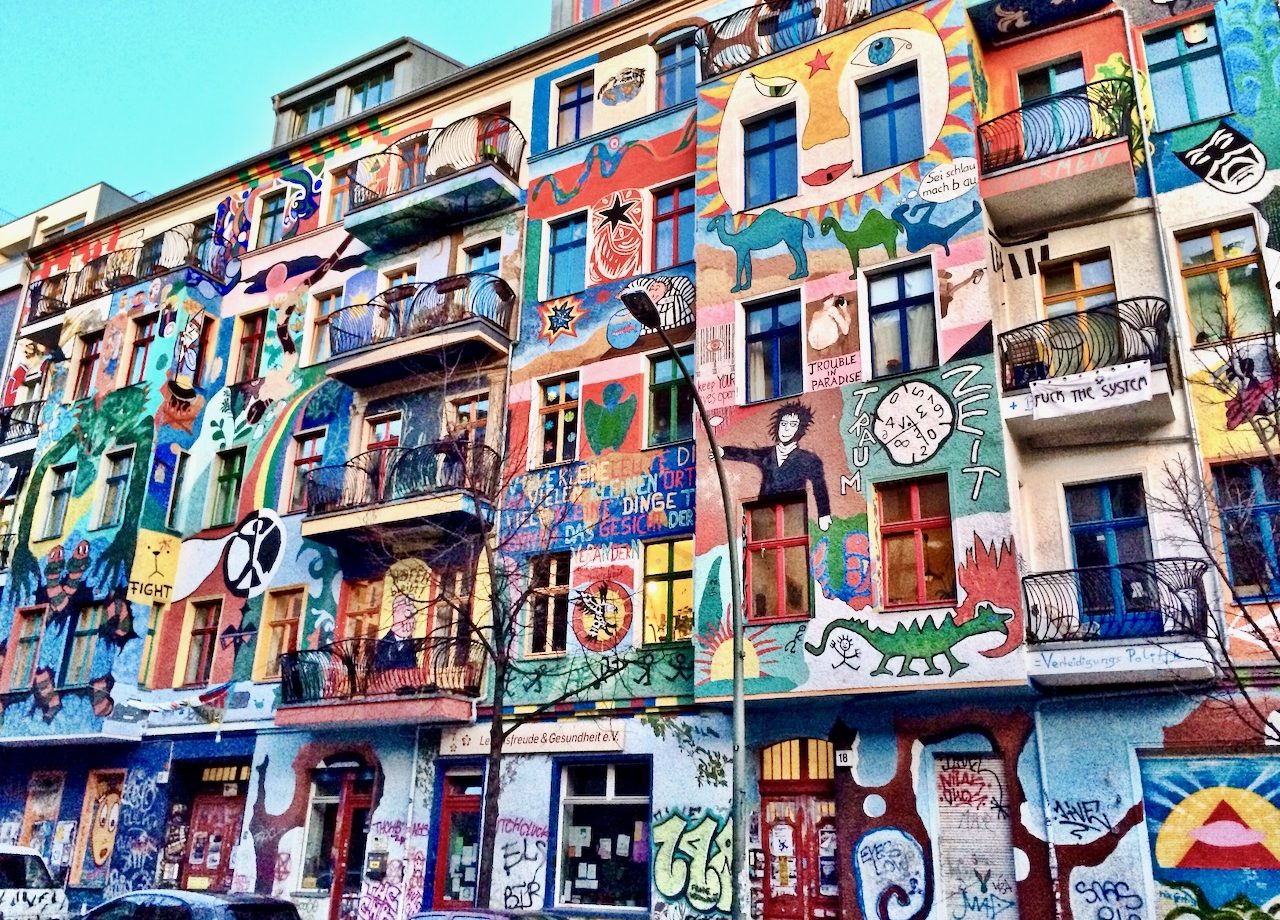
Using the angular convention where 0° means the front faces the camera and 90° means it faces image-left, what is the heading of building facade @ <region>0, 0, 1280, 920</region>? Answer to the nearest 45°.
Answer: approximately 45°

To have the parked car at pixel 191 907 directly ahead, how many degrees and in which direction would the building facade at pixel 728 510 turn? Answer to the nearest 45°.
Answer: approximately 90° to its right
